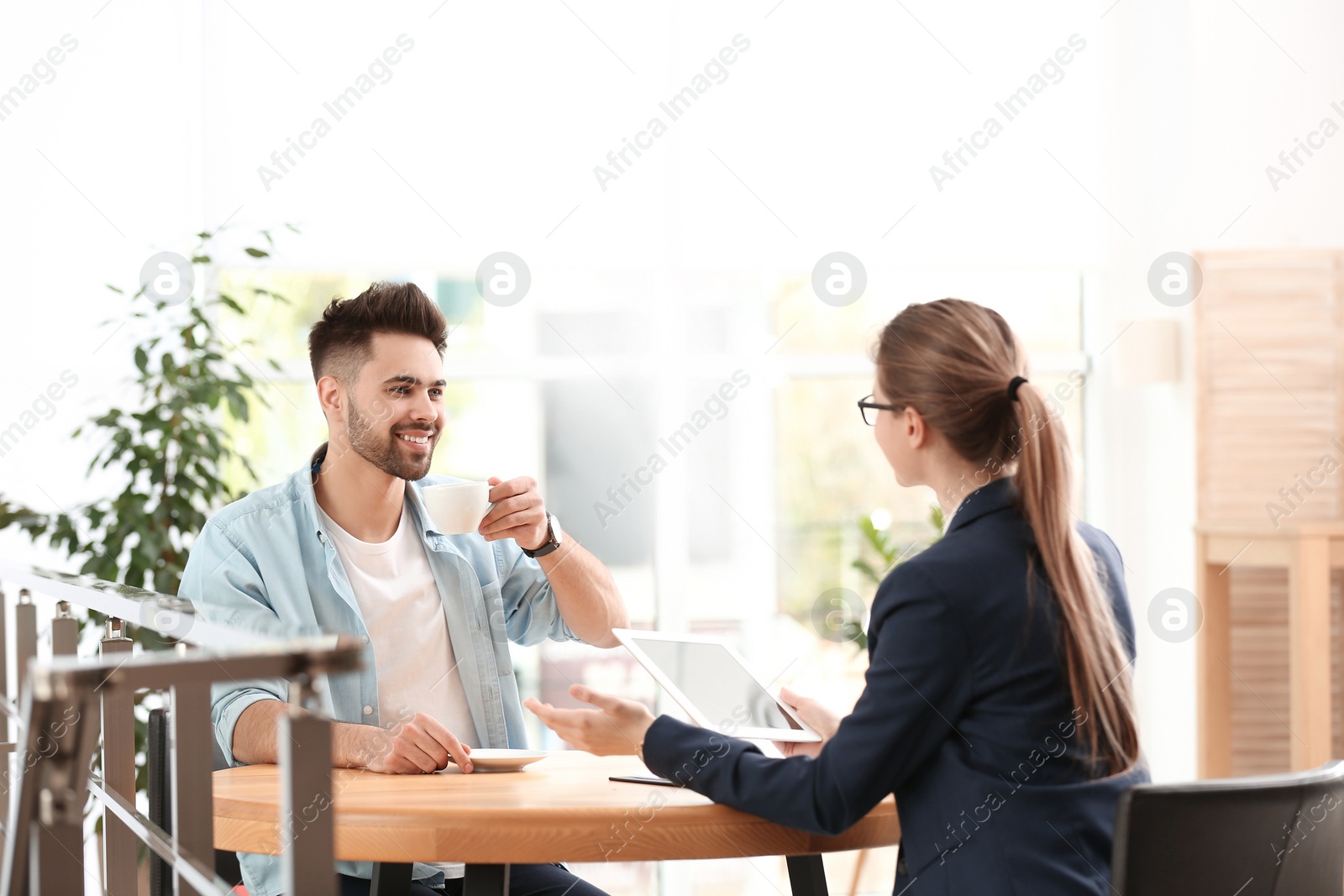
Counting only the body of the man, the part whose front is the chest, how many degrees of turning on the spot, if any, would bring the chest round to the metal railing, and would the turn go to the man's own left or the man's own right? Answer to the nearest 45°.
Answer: approximately 45° to the man's own right

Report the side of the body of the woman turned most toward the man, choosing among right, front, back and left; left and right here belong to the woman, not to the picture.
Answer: front

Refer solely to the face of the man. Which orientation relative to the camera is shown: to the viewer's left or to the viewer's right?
to the viewer's right

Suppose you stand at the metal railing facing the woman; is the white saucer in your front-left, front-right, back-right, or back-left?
front-left

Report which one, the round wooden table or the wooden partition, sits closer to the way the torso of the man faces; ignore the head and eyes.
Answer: the round wooden table

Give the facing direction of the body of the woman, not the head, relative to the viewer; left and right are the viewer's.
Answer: facing away from the viewer and to the left of the viewer

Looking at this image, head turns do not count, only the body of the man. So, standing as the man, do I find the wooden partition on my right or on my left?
on my left

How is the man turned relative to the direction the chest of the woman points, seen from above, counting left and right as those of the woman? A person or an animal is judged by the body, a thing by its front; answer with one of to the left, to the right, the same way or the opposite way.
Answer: the opposite way

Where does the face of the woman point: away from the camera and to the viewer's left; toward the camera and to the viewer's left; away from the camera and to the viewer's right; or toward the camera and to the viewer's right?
away from the camera and to the viewer's left

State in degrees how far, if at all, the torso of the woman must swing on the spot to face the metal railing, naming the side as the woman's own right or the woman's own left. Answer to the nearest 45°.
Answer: approximately 90° to the woman's own left
